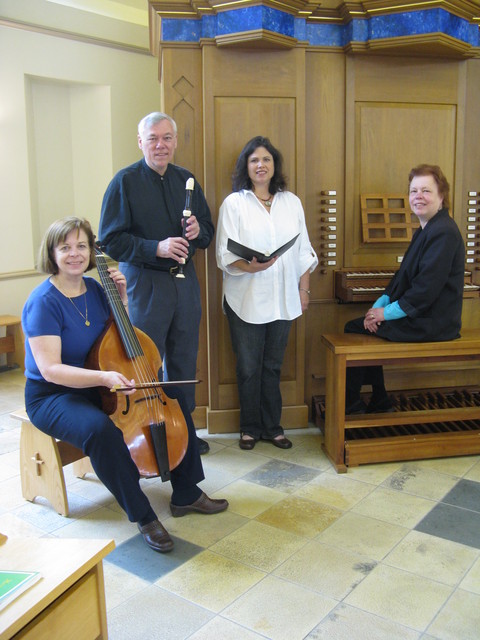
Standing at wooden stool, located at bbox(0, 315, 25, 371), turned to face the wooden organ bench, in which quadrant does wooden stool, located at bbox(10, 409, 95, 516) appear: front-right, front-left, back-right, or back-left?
front-right

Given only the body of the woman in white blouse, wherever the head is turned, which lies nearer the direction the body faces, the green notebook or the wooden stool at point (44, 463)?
the green notebook

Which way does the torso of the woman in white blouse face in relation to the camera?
toward the camera

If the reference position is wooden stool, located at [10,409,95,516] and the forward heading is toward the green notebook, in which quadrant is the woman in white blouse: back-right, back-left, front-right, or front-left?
back-left

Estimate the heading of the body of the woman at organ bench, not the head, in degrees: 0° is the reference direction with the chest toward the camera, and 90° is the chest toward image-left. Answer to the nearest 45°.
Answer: approximately 90°

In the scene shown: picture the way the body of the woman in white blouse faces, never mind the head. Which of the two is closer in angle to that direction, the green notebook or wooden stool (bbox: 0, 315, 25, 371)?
the green notebook

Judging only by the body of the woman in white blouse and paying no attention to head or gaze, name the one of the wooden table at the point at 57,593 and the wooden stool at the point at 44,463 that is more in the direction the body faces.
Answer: the wooden table

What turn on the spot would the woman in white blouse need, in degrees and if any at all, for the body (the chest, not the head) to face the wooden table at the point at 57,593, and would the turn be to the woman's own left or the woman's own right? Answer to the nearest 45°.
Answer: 0° — they already face it

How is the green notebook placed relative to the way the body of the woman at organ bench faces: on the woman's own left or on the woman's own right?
on the woman's own left

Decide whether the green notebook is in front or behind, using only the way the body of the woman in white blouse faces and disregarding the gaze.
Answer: in front
